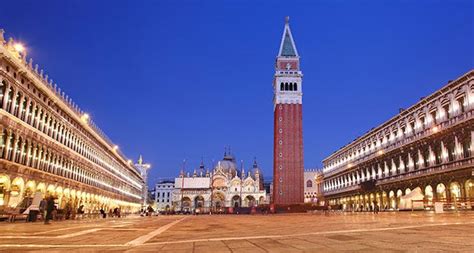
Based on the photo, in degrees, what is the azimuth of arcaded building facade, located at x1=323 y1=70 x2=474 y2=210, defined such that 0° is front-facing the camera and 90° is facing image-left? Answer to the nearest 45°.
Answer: approximately 45°

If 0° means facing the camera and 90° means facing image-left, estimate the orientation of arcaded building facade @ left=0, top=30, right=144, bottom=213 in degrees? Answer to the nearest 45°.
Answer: approximately 315°

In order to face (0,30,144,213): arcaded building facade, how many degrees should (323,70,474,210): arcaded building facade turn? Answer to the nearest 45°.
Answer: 0° — it already faces it
